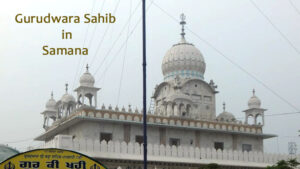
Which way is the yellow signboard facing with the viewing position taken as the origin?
facing the viewer

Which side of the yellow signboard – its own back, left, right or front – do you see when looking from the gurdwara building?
back
